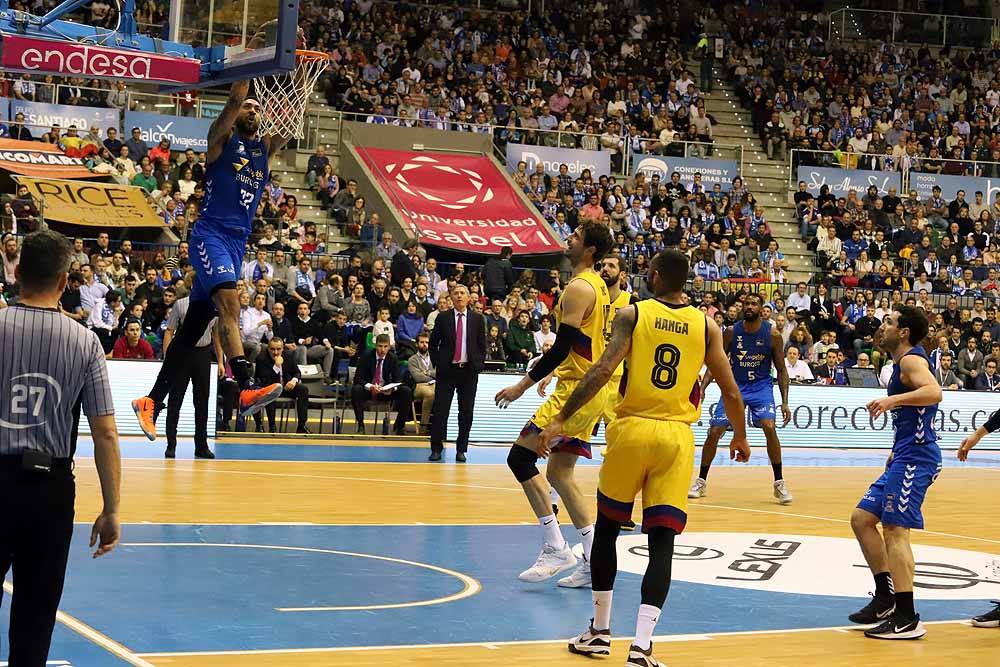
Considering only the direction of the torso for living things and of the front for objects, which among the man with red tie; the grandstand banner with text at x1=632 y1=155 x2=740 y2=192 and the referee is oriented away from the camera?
the referee

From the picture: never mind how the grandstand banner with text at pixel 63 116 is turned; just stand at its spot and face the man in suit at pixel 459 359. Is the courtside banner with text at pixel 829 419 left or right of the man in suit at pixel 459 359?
left

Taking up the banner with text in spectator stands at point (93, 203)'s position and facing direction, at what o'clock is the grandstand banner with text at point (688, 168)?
the grandstand banner with text at point (688, 168) is roughly at 8 o'clock from the banner with text in spectator stands at point (93, 203).

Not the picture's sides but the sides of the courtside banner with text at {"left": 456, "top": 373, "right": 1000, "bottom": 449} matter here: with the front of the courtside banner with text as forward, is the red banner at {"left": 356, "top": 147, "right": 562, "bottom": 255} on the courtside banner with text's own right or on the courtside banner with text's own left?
on the courtside banner with text's own right

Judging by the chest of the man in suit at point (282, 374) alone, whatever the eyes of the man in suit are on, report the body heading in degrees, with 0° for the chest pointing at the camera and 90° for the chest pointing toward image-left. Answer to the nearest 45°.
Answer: approximately 0°

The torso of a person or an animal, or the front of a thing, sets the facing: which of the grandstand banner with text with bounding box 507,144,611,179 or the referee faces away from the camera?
the referee

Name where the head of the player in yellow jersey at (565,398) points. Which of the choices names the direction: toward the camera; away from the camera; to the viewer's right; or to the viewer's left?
to the viewer's left

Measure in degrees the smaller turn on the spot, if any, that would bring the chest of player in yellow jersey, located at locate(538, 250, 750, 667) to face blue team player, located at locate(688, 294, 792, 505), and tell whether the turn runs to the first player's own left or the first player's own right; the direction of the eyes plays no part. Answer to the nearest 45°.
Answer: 0° — they already face them

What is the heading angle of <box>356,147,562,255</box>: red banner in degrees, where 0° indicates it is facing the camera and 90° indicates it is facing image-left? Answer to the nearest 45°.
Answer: approximately 0°
